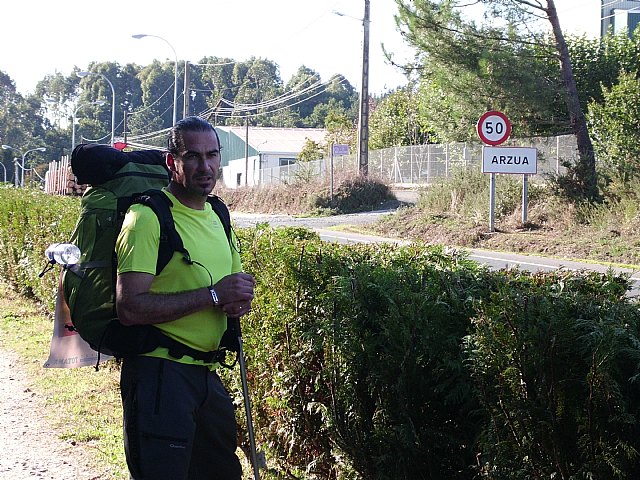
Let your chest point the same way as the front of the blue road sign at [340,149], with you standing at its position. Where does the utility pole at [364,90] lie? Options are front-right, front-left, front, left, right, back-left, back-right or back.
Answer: back

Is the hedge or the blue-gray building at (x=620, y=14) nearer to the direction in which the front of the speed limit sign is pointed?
the hedge

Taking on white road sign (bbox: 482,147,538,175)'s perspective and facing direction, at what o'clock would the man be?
The man is roughly at 12 o'clock from the white road sign.

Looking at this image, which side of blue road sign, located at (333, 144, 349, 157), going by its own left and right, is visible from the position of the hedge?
front

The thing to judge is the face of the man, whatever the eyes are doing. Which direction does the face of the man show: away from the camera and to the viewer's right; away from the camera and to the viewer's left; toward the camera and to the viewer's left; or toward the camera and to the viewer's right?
toward the camera and to the viewer's right

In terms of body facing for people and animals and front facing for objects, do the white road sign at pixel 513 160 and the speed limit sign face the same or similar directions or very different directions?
same or similar directions

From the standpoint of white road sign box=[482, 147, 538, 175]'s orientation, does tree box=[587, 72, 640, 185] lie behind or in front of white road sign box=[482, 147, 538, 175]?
behind

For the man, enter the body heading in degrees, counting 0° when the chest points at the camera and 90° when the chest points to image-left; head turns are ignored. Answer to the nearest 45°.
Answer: approximately 315°

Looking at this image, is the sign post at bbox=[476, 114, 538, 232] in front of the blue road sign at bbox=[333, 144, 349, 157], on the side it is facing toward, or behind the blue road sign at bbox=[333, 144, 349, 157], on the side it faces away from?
in front

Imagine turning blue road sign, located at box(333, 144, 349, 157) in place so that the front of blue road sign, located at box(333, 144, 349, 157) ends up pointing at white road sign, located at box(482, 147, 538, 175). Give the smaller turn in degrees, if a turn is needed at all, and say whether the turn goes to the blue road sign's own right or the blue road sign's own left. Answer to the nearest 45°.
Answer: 0° — it already faces it

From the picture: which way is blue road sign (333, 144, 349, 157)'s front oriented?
toward the camera

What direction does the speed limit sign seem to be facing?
toward the camera
